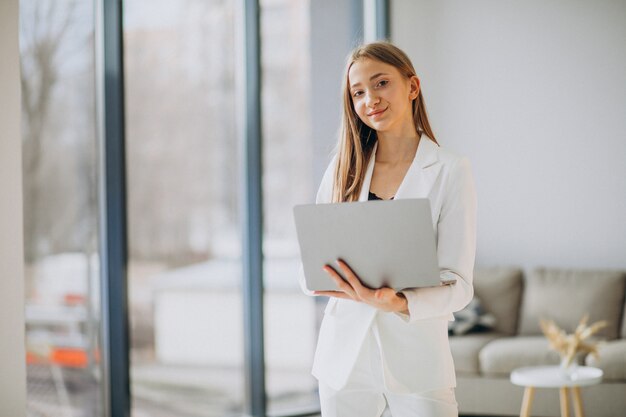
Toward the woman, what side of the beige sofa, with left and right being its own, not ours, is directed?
front

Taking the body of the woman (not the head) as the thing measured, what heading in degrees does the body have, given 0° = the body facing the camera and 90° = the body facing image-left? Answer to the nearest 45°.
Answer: approximately 45°

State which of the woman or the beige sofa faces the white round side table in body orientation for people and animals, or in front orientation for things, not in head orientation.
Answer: the beige sofa

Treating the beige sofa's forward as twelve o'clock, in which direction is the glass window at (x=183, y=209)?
The glass window is roughly at 2 o'clock from the beige sofa.

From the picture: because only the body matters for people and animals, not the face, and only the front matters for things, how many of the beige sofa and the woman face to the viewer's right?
0

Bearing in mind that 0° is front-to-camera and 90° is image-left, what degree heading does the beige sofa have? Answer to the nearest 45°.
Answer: approximately 0°

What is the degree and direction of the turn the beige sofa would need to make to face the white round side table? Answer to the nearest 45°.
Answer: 0° — it already faces it

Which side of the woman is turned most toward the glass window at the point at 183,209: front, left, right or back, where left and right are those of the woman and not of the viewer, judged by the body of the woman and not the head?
right

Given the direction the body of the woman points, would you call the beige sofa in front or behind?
behind
